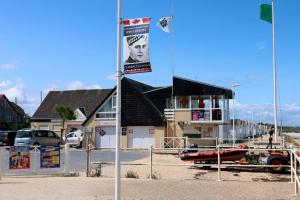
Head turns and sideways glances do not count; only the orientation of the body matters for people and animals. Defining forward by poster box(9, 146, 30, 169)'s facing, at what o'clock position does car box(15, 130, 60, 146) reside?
The car is roughly at 6 o'clock from the poster.

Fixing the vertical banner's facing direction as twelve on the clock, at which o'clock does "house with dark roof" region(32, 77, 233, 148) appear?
The house with dark roof is roughly at 6 o'clock from the vertical banner.

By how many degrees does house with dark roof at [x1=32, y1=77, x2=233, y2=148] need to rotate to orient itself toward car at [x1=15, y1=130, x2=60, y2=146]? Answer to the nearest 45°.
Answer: approximately 90° to its right

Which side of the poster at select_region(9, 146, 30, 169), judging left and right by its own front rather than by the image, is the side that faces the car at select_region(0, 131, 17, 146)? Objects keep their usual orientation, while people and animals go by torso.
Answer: back

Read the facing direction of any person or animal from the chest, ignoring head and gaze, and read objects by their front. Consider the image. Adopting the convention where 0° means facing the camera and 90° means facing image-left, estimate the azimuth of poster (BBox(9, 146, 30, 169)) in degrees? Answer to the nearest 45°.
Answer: approximately 0°

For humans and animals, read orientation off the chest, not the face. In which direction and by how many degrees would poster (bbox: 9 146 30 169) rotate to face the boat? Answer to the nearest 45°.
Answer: approximately 90° to its left

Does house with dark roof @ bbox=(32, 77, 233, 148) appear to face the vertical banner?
yes

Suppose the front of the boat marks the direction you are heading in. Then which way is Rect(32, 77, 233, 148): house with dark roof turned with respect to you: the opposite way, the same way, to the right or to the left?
to the right
